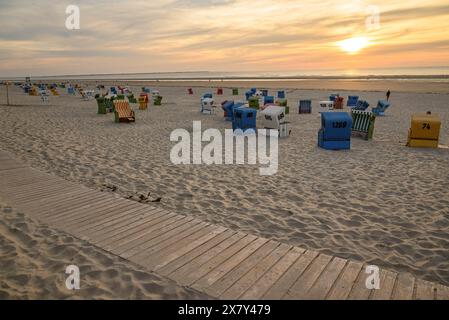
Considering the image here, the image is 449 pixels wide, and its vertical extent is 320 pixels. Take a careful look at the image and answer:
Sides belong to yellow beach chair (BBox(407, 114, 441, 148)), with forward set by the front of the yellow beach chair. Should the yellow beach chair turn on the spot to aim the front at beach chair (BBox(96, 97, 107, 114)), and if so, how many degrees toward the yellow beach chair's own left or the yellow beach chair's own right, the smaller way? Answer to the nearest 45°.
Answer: approximately 90° to the yellow beach chair's own left

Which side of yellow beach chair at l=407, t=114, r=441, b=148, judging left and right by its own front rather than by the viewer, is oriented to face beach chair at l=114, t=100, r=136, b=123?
left

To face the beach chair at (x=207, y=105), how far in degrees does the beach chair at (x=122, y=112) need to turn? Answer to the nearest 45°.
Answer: approximately 90° to its left

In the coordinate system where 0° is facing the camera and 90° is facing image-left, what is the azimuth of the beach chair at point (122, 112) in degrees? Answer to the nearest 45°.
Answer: approximately 315°

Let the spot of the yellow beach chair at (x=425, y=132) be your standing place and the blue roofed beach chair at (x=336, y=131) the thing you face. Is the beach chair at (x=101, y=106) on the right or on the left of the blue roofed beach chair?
right

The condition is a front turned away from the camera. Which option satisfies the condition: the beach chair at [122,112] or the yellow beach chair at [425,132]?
the yellow beach chair

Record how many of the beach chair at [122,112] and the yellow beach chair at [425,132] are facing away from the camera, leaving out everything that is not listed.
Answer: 1

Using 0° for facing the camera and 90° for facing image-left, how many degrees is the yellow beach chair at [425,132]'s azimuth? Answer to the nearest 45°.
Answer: approximately 180°
